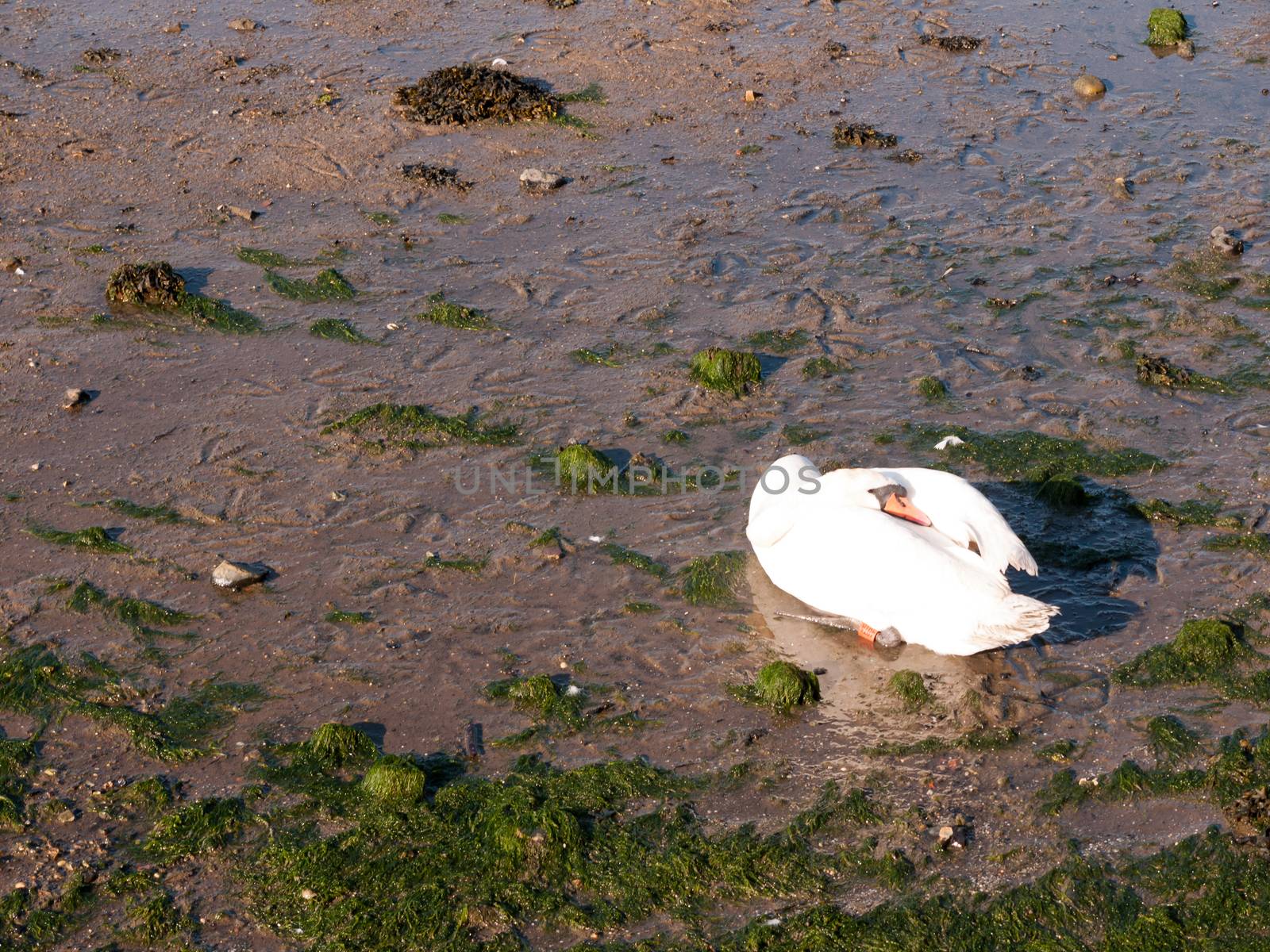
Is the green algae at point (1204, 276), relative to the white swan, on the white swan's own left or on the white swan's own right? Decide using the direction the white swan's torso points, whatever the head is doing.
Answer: on the white swan's own right

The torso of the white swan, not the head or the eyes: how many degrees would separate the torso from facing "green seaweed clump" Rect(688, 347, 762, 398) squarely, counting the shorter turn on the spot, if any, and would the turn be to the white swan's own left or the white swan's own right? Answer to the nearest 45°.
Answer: approximately 45° to the white swan's own right

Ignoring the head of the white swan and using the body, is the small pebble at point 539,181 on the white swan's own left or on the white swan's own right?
on the white swan's own right

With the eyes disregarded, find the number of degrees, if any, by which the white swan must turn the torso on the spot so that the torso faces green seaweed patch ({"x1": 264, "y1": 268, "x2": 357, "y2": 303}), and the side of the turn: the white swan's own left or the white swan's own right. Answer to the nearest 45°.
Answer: approximately 45° to the white swan's own right

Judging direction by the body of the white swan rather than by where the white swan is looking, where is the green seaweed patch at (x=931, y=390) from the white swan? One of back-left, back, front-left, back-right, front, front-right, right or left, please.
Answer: right

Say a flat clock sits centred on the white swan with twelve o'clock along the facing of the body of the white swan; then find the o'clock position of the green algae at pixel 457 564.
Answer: The green algae is roughly at 12 o'clock from the white swan.

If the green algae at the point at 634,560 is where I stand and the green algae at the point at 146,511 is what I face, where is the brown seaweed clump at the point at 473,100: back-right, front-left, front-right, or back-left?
front-right

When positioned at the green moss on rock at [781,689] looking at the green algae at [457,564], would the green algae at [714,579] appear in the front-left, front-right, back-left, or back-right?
front-right

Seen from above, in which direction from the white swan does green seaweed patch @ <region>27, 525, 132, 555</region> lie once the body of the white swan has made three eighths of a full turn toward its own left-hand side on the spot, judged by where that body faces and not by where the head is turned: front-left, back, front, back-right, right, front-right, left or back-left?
back-right

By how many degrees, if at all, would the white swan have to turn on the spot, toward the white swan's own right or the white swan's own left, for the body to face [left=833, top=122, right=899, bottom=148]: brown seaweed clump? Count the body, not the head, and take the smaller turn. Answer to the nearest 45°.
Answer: approximately 90° to the white swan's own right

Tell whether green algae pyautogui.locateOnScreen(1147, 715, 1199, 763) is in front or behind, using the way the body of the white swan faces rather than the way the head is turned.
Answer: behind

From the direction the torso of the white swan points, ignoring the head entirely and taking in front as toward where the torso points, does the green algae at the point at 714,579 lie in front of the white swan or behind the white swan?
in front

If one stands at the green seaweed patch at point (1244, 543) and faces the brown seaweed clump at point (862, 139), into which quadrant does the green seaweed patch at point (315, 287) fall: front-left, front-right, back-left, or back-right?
front-left

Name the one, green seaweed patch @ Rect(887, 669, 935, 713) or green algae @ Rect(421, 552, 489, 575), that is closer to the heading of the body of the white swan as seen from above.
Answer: the green algae

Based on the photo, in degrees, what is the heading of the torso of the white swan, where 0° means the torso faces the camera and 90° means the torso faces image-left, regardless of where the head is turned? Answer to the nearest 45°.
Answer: approximately 90°

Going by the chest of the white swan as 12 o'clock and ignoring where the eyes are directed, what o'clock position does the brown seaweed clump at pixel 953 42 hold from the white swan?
The brown seaweed clump is roughly at 3 o'clock from the white swan.
